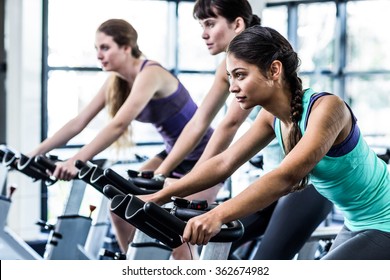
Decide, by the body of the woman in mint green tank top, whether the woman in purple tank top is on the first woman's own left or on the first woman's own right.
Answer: on the first woman's own right

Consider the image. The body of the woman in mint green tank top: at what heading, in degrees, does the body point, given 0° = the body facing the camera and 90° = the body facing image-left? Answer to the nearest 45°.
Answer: approximately 45°

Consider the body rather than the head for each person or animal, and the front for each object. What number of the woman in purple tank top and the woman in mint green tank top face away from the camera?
0

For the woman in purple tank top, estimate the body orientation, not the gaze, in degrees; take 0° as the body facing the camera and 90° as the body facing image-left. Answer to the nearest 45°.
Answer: approximately 45°

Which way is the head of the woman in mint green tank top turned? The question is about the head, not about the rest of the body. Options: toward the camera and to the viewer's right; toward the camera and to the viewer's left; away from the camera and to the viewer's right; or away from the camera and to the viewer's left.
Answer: toward the camera and to the viewer's left

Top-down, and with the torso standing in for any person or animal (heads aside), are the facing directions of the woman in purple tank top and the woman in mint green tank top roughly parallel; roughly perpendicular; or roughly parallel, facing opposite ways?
roughly parallel
